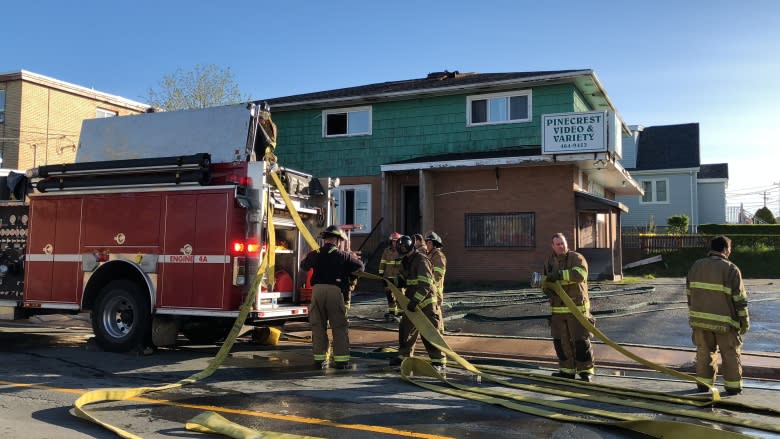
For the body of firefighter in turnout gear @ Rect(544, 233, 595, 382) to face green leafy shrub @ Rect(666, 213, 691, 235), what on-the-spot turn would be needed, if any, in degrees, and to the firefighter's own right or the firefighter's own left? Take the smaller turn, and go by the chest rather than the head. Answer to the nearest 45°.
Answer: approximately 135° to the firefighter's own right

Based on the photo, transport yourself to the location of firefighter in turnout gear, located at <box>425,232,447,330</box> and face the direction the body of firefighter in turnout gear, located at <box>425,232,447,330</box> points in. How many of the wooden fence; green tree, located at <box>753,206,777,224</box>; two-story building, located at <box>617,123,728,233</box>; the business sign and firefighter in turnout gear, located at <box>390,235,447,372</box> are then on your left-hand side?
1

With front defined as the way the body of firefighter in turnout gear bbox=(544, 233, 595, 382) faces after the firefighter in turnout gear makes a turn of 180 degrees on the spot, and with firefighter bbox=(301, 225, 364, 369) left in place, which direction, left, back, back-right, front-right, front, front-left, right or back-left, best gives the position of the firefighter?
back-left

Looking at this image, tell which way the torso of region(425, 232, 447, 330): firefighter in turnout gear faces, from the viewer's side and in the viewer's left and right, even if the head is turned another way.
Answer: facing to the left of the viewer

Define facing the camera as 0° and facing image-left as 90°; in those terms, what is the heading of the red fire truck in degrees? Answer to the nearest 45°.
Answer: approximately 135°

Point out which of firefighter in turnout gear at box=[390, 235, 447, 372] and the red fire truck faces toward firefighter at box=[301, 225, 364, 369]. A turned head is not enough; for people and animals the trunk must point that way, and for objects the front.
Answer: the firefighter in turnout gear

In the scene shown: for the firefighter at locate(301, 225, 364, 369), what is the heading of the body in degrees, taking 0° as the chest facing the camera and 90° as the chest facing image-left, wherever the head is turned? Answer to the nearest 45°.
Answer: approximately 180°

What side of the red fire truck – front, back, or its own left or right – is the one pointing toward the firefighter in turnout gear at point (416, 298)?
back

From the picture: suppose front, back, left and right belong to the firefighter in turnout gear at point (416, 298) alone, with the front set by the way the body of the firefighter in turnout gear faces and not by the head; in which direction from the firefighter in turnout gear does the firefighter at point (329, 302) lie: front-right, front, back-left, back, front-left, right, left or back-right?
front

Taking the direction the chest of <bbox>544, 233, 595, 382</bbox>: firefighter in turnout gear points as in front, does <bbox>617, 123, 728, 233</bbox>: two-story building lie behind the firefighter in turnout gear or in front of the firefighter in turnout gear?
behind

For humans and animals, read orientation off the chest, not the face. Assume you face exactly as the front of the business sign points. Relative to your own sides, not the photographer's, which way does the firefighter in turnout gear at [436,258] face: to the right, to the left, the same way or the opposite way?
to the right

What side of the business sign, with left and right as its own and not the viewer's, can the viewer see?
front

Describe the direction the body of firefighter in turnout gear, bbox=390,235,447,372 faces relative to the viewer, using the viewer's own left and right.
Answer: facing to the left of the viewer

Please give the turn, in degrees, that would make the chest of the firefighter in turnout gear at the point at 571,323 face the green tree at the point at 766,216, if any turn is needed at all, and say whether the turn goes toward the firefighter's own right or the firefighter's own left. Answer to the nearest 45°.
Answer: approximately 135° to the firefighter's own right
